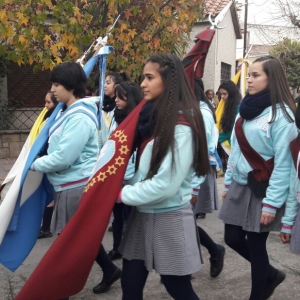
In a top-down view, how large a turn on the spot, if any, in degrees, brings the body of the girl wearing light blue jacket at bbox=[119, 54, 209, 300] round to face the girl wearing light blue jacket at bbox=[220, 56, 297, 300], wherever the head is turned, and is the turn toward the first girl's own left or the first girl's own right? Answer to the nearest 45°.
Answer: approximately 135° to the first girl's own right

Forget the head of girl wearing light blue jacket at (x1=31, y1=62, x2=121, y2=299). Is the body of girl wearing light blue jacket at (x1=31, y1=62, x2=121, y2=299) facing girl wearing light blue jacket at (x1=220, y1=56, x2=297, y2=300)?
no

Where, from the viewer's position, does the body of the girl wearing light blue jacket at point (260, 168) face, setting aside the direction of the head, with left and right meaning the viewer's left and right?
facing the viewer and to the left of the viewer

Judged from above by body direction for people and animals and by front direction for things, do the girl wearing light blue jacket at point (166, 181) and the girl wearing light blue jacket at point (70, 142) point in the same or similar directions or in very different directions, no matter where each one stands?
same or similar directions

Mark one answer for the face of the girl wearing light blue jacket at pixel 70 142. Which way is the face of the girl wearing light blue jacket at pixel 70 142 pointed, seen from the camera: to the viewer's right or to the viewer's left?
to the viewer's left

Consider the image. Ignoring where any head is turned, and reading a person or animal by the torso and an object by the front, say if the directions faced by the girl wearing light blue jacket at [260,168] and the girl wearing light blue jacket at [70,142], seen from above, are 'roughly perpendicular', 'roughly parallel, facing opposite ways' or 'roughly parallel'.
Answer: roughly parallel

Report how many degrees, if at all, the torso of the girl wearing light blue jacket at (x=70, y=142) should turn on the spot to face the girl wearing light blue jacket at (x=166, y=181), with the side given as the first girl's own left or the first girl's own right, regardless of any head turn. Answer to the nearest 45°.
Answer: approximately 135° to the first girl's own left

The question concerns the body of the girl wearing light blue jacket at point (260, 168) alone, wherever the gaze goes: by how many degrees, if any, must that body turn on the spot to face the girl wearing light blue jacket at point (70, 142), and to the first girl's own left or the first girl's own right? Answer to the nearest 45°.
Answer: approximately 45° to the first girl's own right

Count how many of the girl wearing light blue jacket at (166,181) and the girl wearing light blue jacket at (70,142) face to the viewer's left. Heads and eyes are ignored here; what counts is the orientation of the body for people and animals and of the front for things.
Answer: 2

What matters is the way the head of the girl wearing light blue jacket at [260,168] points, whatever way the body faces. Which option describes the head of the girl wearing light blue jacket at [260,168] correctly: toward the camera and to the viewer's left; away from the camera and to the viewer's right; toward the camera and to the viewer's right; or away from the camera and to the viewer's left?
toward the camera and to the viewer's left

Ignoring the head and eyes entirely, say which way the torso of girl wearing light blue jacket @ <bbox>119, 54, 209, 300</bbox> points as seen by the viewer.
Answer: to the viewer's left

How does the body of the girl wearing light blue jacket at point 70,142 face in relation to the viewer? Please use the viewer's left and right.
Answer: facing to the left of the viewer
